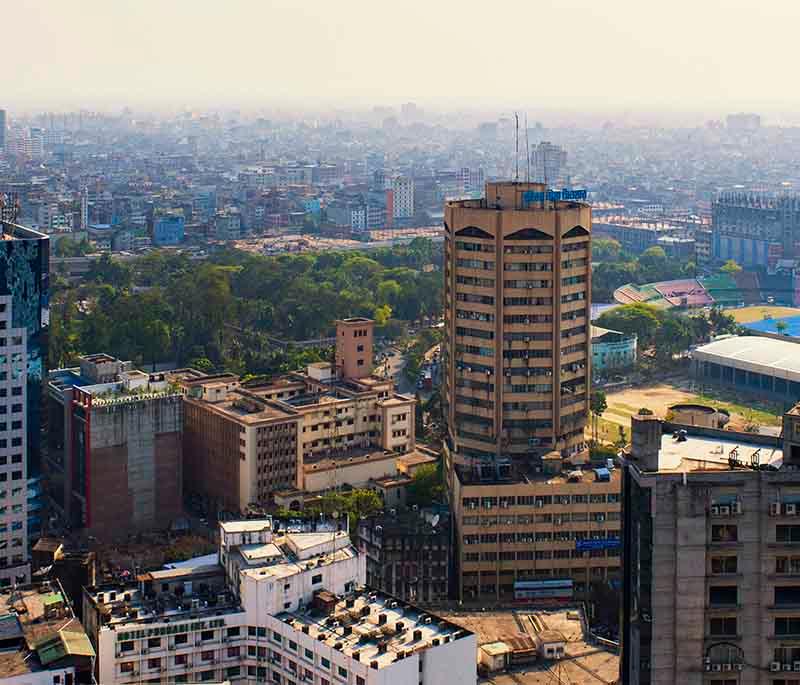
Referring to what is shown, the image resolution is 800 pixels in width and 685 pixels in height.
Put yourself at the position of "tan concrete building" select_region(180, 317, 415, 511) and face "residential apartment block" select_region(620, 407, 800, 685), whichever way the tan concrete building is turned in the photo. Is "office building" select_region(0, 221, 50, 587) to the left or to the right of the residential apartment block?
right

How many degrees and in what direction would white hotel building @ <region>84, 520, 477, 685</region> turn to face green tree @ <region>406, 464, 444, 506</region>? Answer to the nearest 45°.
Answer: approximately 180°

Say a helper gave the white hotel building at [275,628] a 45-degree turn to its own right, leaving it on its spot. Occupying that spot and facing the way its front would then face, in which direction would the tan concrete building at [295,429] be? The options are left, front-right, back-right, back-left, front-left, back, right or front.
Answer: back-right

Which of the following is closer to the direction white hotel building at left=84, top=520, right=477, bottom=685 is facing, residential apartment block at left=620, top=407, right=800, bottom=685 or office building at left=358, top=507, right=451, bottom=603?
the residential apartment block

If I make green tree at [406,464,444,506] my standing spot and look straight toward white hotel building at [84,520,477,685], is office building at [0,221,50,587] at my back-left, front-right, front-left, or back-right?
front-right

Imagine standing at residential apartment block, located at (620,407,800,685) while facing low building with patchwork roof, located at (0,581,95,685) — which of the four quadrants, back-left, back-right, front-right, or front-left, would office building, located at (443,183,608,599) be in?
front-right

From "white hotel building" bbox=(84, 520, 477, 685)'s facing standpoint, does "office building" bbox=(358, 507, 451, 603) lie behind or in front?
behind

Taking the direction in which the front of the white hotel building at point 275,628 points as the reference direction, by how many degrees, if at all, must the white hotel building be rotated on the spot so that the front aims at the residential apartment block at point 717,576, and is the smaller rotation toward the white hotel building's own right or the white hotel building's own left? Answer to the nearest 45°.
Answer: approximately 45° to the white hotel building's own left

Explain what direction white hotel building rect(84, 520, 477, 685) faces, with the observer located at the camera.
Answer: facing the viewer

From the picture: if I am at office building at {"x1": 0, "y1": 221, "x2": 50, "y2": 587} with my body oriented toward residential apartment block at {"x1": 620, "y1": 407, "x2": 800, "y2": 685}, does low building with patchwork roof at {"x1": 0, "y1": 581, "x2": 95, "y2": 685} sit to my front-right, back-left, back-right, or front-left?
front-right
